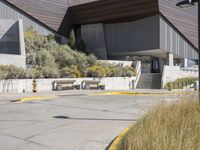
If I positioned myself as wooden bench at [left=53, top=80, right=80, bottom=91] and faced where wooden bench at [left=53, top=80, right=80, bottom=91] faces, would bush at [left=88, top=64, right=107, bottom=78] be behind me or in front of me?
behind

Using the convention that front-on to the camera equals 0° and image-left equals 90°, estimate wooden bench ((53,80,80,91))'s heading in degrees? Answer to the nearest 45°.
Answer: approximately 0°

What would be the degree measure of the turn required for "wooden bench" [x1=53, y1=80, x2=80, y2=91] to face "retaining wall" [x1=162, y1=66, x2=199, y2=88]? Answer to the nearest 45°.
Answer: approximately 135° to its left

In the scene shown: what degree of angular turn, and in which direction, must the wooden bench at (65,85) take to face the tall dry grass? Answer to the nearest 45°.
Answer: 0° — it already faces it

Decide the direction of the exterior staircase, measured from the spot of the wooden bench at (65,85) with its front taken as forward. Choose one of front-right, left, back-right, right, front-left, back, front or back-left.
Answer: back-left

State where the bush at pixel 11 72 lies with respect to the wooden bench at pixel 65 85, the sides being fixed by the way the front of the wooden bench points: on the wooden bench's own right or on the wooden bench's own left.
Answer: on the wooden bench's own right

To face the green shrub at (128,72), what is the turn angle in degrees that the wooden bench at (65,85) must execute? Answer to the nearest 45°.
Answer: approximately 135° to its left

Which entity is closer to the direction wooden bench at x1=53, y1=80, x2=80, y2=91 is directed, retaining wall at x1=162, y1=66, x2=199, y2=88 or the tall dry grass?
the tall dry grass

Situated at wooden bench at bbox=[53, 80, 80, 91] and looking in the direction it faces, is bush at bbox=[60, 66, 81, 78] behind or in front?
behind
